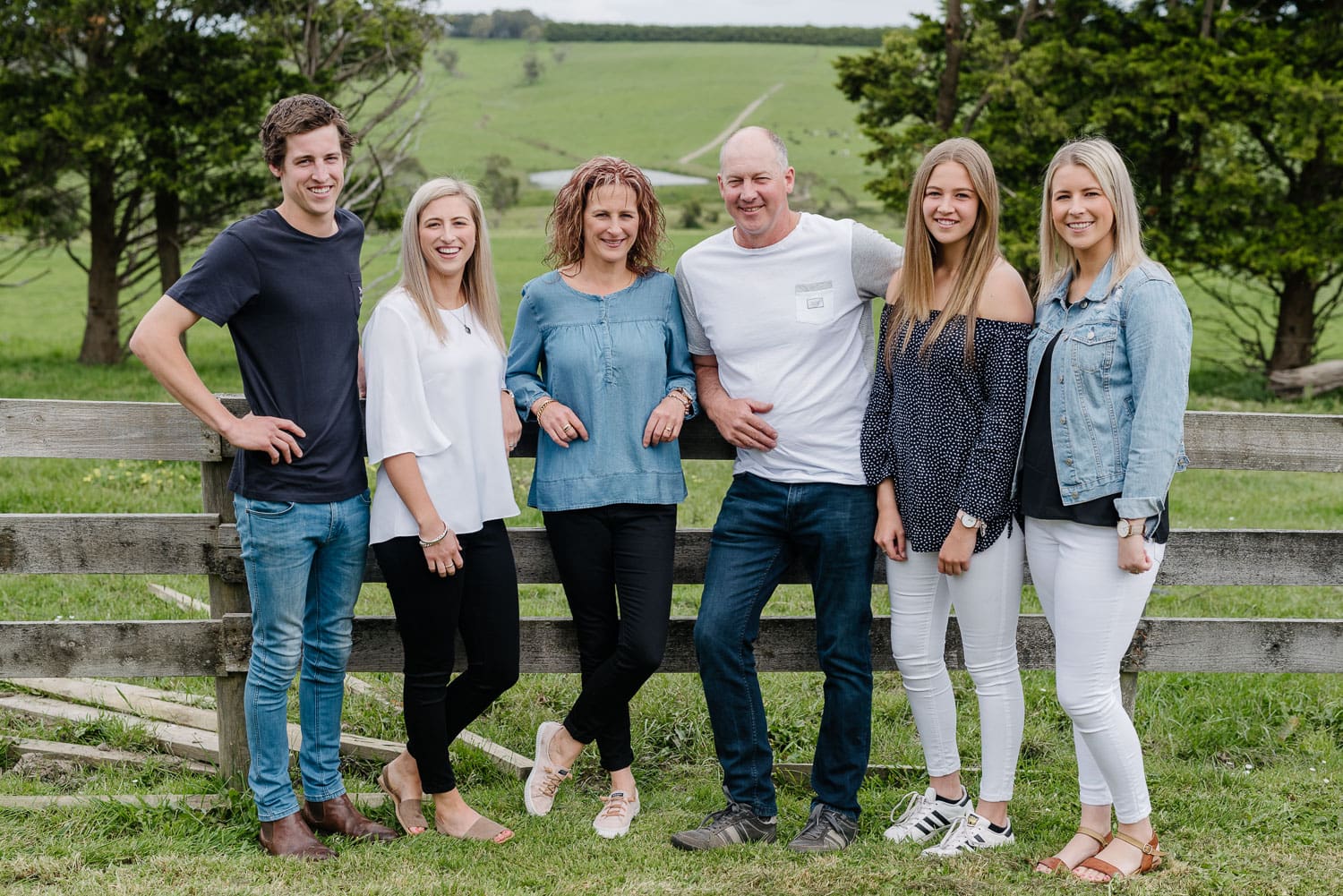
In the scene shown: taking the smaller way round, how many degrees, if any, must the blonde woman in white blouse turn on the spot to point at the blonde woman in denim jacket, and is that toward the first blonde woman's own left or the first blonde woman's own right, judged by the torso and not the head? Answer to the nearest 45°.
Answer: approximately 45° to the first blonde woman's own left

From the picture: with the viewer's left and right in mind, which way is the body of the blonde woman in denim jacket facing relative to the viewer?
facing the viewer and to the left of the viewer

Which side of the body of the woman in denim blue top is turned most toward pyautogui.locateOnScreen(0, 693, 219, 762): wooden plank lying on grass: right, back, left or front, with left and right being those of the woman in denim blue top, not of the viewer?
right

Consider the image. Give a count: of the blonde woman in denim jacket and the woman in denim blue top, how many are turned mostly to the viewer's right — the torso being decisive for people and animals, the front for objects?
0

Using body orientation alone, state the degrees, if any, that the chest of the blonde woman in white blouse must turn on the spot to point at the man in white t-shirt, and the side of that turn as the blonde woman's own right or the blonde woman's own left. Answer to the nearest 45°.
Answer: approximately 45° to the blonde woman's own left

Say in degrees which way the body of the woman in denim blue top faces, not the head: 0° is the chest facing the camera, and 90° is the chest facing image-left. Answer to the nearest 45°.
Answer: approximately 0°

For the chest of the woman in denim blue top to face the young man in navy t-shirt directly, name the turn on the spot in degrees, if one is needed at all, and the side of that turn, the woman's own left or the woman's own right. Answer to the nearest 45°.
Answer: approximately 90° to the woman's own right

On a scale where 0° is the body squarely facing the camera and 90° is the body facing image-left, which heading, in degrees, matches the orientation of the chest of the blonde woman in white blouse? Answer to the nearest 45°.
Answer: approximately 315°

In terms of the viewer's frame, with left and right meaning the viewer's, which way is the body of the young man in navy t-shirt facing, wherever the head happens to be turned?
facing the viewer and to the right of the viewer

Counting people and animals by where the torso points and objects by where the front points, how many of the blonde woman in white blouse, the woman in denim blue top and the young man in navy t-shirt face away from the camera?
0
